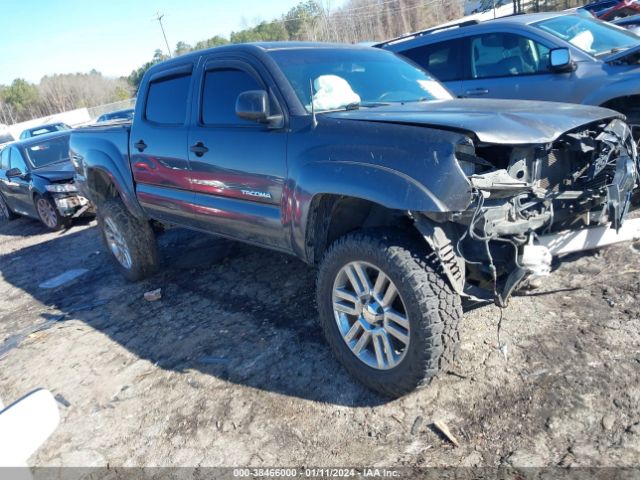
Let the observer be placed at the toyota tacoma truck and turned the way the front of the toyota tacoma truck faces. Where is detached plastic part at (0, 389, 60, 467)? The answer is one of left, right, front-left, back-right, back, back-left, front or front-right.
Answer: right

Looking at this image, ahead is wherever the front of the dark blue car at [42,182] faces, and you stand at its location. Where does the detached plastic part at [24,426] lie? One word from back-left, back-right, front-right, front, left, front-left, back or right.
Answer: front-right

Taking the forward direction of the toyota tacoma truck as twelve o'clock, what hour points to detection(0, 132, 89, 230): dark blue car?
The dark blue car is roughly at 6 o'clock from the toyota tacoma truck.

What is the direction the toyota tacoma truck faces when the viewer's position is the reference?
facing the viewer and to the right of the viewer

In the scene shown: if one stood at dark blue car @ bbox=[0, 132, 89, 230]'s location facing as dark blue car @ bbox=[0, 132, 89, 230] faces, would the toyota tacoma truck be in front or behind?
in front

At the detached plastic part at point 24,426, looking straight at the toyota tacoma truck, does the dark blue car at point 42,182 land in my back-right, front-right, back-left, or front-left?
front-left

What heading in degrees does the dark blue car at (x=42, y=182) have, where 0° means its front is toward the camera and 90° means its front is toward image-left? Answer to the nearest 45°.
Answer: approximately 315°

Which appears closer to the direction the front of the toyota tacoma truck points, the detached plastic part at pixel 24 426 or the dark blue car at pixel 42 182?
the detached plastic part

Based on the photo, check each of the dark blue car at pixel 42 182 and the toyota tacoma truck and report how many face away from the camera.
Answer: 0
